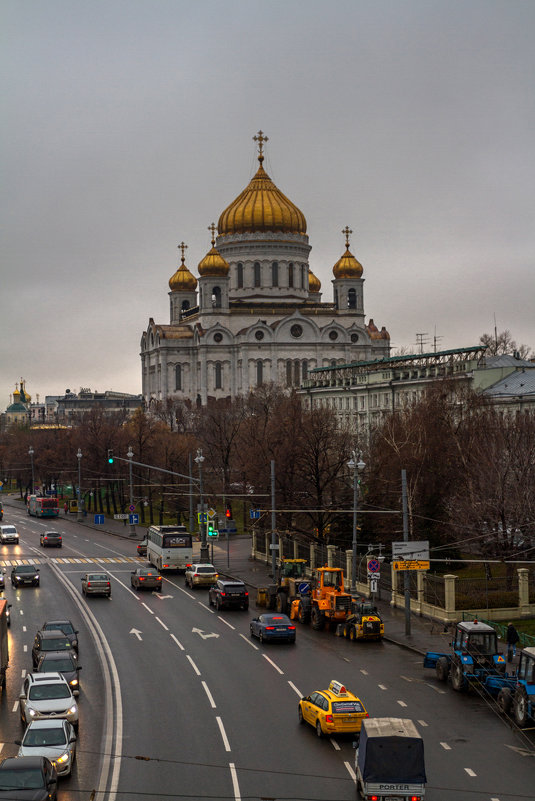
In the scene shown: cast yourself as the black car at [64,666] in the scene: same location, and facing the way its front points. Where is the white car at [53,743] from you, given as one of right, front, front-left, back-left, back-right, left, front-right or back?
front

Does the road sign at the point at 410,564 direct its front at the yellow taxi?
yes

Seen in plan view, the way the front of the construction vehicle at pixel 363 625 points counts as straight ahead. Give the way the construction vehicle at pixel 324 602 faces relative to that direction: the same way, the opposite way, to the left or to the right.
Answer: the same way

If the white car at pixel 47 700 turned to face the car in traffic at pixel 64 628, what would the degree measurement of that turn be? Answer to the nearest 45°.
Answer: approximately 180°

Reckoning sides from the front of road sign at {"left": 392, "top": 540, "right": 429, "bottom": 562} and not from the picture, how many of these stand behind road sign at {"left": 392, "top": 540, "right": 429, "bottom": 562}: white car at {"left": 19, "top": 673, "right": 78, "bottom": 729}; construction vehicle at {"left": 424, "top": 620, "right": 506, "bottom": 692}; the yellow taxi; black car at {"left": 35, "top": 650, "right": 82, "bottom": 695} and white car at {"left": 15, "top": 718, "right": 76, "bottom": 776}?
0

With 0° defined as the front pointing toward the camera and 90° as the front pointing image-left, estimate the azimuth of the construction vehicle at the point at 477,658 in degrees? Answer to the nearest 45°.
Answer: approximately 135°

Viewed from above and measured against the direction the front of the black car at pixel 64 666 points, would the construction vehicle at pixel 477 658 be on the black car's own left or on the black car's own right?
on the black car's own left

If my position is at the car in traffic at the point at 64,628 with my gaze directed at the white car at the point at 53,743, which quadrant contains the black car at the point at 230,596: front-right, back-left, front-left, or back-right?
back-left

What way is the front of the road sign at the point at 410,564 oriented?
toward the camera

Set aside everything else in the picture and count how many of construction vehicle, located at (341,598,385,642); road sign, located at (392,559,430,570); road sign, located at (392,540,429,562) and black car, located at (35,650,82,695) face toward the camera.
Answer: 3

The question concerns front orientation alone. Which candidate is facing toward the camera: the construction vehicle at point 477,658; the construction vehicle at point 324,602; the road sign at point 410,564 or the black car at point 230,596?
the road sign

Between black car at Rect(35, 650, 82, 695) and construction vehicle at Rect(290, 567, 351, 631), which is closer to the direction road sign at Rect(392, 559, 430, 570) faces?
the black car

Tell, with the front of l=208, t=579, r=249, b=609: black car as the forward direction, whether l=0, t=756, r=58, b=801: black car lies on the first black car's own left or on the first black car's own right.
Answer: on the first black car's own left

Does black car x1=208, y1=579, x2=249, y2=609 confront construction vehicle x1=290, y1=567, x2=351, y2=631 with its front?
no

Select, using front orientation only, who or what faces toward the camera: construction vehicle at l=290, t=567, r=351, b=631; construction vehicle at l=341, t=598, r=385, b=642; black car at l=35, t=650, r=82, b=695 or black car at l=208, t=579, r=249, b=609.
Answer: black car at l=35, t=650, r=82, b=695

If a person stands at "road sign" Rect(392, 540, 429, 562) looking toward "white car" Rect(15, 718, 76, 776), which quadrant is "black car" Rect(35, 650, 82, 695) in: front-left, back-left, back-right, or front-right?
front-right

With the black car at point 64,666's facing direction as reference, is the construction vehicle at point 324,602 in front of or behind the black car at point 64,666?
behind

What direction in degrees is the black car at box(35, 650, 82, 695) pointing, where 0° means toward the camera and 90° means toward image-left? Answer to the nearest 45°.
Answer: approximately 0°
